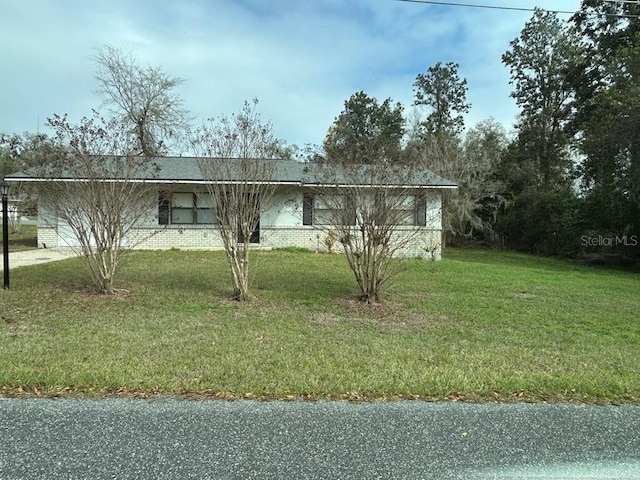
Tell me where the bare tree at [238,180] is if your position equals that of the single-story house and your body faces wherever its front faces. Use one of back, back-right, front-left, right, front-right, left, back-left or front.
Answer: front

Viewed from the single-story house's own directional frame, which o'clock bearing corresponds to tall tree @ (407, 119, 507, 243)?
The tall tree is roughly at 8 o'clock from the single-story house.

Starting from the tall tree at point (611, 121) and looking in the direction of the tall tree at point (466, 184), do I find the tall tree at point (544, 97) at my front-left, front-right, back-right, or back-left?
front-right

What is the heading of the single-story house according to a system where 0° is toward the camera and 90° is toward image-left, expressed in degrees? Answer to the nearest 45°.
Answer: approximately 0°

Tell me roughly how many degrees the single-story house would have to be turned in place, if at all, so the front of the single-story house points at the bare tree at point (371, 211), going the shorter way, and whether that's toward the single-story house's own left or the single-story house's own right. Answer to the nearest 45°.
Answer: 0° — it already faces it

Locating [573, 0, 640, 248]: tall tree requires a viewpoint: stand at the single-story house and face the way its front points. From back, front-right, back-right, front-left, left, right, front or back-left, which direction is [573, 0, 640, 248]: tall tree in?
left

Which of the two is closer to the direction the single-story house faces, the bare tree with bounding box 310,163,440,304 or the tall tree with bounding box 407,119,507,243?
the bare tree

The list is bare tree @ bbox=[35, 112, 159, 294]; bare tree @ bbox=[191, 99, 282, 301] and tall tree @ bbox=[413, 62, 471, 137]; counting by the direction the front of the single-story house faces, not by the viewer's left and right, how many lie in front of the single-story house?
2

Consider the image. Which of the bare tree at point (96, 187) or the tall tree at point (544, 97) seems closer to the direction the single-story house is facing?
the bare tree

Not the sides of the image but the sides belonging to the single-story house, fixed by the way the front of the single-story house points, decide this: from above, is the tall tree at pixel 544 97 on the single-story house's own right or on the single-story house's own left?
on the single-story house's own left

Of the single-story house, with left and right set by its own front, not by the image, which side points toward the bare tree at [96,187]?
front
